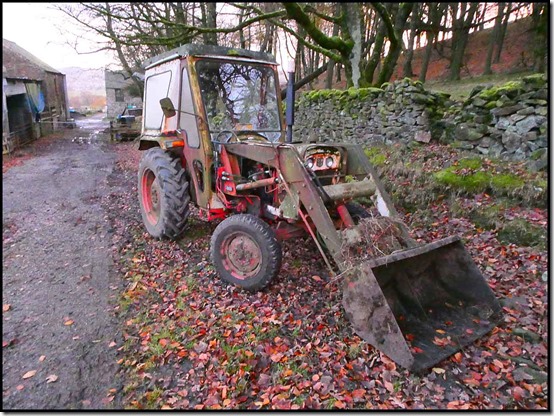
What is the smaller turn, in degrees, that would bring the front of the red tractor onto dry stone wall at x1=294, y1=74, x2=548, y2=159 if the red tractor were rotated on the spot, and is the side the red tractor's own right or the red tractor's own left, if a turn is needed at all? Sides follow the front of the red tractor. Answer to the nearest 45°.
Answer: approximately 90° to the red tractor's own left

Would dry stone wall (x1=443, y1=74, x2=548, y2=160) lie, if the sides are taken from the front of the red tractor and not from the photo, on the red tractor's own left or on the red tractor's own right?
on the red tractor's own left

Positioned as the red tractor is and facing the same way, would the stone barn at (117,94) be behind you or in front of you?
behind

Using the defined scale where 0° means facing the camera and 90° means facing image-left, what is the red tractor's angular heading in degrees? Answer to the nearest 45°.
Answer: approximately 315°

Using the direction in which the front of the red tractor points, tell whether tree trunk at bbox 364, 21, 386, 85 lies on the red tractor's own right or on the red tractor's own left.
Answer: on the red tractor's own left

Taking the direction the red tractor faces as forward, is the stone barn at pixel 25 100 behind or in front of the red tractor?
behind

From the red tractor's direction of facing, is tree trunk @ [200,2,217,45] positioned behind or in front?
behind

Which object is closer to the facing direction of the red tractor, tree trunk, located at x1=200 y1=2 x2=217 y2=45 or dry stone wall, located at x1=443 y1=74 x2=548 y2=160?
the dry stone wall

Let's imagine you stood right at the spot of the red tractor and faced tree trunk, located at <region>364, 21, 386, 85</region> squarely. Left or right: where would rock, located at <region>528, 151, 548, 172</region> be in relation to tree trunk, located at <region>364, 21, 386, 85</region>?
right

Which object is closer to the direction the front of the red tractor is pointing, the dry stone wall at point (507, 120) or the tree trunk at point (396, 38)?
the dry stone wall

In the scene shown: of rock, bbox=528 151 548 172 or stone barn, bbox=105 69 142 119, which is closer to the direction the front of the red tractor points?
the rock
